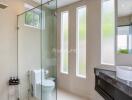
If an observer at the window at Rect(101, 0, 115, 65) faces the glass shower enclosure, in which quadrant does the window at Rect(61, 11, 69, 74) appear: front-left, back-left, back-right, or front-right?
front-right

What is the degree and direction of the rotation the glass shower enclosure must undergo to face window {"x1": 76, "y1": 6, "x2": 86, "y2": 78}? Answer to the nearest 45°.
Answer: approximately 135° to its left

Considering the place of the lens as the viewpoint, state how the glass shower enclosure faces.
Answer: facing the viewer and to the left of the viewer

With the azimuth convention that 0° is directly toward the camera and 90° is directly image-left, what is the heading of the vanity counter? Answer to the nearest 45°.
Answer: approximately 45°

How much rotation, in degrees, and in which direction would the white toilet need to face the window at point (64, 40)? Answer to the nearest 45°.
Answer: approximately 90° to its left

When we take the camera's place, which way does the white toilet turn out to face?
facing the viewer and to the right of the viewer

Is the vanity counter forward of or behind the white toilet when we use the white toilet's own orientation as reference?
forward

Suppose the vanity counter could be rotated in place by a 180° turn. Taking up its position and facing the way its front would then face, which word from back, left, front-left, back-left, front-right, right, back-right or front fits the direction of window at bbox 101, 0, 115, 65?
front-left

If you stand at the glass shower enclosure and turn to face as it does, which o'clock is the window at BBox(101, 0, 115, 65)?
The window is roughly at 8 o'clock from the glass shower enclosure.
